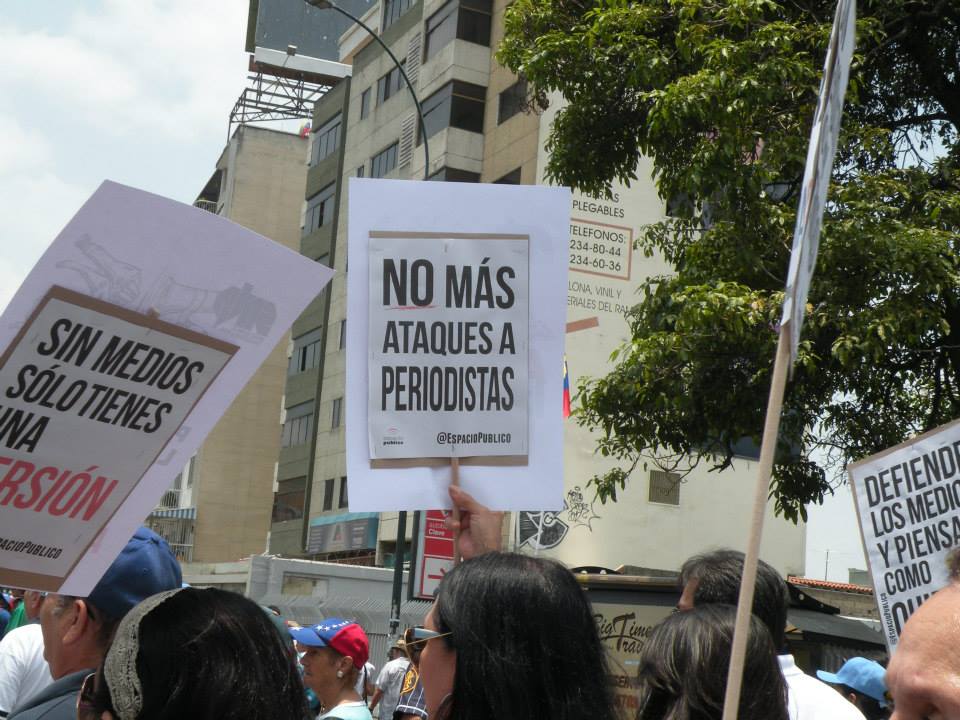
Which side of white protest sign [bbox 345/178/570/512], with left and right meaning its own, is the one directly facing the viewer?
front

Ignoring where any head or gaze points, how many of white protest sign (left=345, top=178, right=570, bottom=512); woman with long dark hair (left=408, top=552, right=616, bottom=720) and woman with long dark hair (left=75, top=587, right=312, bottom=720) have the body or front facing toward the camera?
1

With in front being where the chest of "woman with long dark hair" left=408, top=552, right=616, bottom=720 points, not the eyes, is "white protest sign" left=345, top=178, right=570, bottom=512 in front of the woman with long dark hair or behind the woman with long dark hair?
in front

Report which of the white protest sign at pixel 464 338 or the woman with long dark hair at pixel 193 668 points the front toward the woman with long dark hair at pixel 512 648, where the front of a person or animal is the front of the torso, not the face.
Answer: the white protest sign

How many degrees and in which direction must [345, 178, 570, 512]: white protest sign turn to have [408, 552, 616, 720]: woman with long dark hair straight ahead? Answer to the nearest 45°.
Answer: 0° — it already faces them

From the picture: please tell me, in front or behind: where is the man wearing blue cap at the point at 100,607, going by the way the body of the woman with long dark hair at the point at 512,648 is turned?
in front

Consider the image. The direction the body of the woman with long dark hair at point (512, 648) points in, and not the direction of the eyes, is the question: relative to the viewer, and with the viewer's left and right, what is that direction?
facing away from the viewer and to the left of the viewer

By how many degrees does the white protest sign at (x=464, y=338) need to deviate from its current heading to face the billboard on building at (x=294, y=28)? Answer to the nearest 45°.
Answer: approximately 180°

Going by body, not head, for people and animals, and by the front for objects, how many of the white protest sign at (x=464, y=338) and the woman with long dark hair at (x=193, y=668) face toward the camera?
1
